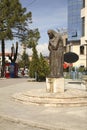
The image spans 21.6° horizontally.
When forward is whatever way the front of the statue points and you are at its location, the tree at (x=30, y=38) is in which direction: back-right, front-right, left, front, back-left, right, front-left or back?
back-right

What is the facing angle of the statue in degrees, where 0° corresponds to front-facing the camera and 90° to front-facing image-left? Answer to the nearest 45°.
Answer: approximately 45°

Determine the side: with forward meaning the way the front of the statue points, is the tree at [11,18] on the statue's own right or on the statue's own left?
on the statue's own right
